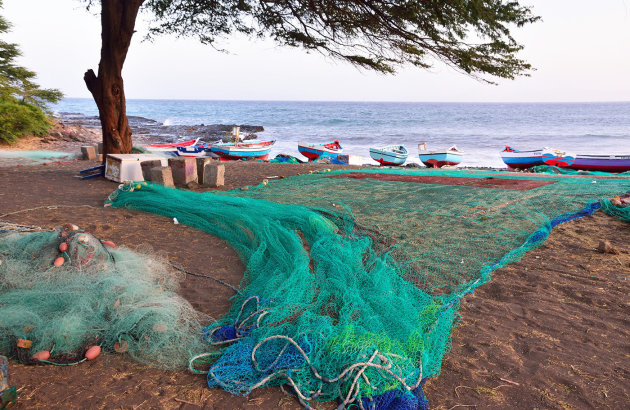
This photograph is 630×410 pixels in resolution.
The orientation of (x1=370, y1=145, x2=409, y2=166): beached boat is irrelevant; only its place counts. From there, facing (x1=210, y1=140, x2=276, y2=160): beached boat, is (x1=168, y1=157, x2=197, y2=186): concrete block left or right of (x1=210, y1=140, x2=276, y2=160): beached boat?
left

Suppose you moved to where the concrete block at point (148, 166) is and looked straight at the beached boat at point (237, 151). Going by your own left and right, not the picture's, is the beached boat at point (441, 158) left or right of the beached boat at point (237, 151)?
right
